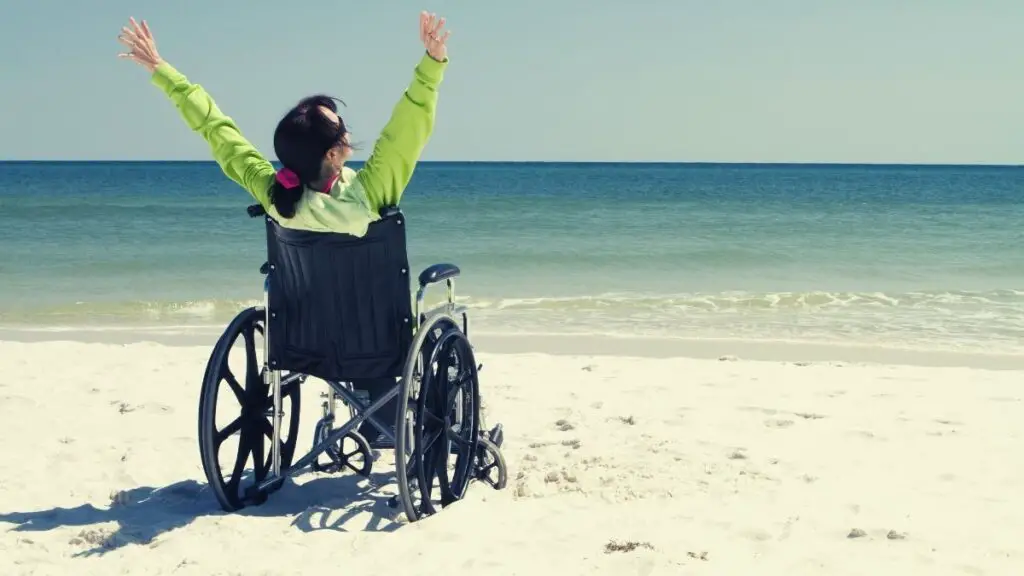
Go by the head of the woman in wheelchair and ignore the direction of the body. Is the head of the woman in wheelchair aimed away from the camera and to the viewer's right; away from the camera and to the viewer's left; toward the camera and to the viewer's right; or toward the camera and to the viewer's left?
away from the camera and to the viewer's right

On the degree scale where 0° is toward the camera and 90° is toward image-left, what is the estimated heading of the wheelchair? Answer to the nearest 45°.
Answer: approximately 225°

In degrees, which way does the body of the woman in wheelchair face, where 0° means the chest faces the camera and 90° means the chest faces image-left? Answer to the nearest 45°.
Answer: approximately 225°
